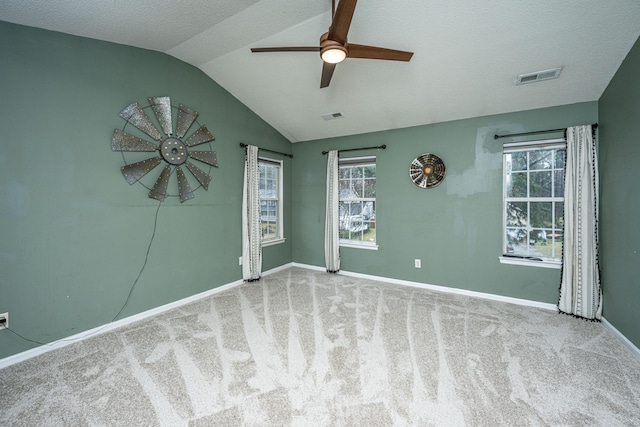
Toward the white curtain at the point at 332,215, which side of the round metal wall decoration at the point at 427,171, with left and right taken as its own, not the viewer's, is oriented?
right

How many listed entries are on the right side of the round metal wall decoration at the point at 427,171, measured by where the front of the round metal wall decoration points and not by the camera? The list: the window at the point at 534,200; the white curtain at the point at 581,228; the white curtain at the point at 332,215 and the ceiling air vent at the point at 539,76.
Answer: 1

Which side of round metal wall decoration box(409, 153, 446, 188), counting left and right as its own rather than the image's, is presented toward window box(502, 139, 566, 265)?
left

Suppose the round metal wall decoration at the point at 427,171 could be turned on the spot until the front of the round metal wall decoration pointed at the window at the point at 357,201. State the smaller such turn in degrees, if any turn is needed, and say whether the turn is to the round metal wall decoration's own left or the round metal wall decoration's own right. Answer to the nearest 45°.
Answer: approximately 90° to the round metal wall decoration's own right

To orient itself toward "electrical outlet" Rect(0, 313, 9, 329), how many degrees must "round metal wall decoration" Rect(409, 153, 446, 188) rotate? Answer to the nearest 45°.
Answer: approximately 45° to its right

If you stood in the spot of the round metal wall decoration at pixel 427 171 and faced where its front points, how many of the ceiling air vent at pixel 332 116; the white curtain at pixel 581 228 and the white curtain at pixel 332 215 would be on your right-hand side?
2

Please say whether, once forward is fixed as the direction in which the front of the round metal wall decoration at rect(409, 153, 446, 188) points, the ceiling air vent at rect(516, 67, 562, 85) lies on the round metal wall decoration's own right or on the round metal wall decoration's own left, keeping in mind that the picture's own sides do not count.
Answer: on the round metal wall decoration's own left

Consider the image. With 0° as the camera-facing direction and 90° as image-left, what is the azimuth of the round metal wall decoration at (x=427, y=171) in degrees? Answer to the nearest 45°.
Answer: approximately 0°

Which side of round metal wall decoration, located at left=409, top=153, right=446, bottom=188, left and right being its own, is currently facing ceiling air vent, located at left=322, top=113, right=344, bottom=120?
right

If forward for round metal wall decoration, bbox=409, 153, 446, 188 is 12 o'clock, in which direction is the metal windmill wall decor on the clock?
The metal windmill wall decor is roughly at 2 o'clock from the round metal wall decoration.

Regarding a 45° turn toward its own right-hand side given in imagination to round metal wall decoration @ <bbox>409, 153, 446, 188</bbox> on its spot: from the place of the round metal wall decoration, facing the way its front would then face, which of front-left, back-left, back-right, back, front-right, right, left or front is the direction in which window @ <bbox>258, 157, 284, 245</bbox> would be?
front-right
